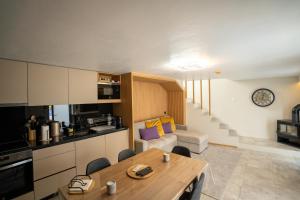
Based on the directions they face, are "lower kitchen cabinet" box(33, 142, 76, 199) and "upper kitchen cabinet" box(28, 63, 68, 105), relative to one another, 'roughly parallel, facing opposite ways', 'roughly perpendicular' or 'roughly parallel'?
roughly parallel

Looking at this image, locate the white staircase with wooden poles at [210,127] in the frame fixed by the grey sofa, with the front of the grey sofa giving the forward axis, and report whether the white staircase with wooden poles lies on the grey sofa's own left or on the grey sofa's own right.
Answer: on the grey sofa's own left

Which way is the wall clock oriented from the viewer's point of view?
toward the camera

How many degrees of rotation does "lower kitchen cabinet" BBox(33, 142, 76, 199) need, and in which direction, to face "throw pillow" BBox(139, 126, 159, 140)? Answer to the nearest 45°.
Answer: approximately 45° to its left

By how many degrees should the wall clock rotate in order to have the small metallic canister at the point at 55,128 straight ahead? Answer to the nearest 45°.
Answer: approximately 45° to its right

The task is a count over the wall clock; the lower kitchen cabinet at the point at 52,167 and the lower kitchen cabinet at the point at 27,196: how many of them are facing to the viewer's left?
0

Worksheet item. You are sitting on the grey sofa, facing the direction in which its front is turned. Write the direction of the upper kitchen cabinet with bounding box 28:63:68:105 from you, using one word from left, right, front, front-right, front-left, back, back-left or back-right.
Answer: right

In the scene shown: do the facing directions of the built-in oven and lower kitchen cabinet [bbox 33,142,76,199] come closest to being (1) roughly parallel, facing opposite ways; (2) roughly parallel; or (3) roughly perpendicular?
roughly parallel

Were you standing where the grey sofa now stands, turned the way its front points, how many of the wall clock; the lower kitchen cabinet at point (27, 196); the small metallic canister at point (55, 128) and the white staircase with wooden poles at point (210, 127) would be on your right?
2

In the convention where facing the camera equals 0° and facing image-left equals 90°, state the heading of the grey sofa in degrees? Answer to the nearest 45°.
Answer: approximately 315°

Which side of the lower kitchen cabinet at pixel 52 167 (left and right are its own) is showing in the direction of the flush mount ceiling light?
front

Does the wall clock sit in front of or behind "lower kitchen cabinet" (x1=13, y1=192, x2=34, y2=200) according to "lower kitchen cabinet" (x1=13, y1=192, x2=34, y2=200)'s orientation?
in front

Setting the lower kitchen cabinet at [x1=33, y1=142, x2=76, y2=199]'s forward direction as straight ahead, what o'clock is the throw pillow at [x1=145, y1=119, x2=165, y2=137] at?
The throw pillow is roughly at 10 o'clock from the lower kitchen cabinet.

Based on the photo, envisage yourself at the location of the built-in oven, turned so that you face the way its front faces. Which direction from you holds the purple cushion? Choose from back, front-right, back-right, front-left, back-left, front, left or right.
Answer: front-left

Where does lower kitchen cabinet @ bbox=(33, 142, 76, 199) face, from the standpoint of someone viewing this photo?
facing the viewer and to the right of the viewer

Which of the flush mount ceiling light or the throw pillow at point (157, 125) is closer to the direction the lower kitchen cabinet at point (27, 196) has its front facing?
the flush mount ceiling light

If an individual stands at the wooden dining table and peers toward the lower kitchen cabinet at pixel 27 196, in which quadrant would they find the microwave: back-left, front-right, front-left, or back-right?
front-right
